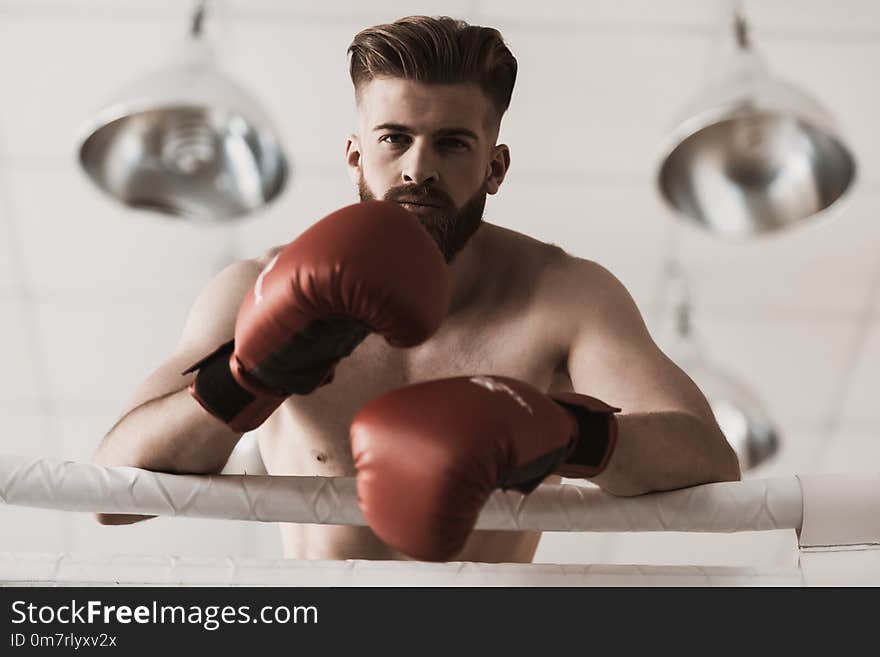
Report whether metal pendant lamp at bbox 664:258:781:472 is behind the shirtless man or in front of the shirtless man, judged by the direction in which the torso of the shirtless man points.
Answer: behind

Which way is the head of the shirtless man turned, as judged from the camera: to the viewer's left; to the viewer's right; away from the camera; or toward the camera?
toward the camera

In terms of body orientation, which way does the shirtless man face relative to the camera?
toward the camera

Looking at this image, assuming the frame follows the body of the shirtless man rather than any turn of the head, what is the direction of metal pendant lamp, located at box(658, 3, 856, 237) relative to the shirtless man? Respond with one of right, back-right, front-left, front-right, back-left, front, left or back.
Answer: back-left

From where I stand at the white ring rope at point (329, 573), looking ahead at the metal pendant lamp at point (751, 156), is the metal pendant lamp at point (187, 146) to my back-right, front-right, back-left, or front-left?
front-left
